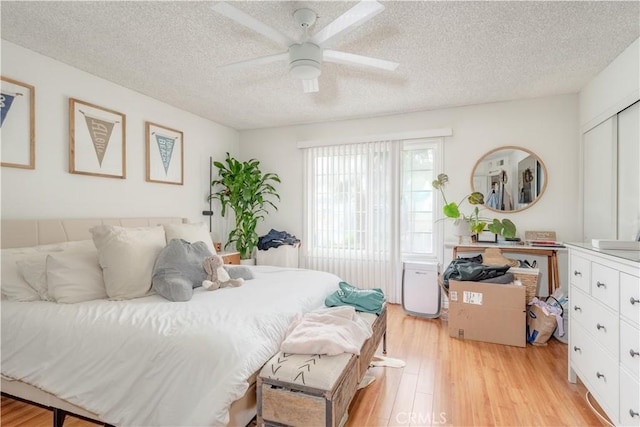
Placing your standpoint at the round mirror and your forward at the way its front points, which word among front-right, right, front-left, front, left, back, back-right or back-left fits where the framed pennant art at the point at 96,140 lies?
front-right

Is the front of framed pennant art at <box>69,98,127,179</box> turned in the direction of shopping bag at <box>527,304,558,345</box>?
yes

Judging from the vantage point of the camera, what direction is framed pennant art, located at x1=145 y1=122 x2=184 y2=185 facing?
facing the viewer and to the right of the viewer

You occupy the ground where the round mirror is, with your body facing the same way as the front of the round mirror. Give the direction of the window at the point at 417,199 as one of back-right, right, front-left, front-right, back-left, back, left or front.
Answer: right

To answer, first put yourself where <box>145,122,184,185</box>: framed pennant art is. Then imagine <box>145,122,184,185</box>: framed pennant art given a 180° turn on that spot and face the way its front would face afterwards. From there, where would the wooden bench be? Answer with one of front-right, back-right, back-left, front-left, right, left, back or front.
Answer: back-left

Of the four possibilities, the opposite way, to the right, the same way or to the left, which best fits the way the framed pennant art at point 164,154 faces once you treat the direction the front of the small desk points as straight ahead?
to the left

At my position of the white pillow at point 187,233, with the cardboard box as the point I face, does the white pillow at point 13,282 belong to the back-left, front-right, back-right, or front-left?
back-right

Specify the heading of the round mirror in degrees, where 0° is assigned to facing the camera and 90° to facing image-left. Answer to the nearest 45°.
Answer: approximately 0°

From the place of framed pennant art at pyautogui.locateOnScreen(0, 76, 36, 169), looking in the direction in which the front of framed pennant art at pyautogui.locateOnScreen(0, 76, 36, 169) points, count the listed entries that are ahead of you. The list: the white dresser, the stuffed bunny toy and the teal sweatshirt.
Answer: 3

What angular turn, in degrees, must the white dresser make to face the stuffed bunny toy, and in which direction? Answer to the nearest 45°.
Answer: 0° — it already faces it

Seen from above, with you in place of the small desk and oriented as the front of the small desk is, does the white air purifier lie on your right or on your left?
on your right

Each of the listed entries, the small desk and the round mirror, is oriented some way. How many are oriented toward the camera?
2

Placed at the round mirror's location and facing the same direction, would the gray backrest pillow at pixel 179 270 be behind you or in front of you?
in front

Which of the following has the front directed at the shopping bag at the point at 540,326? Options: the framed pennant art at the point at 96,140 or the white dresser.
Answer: the framed pennant art
